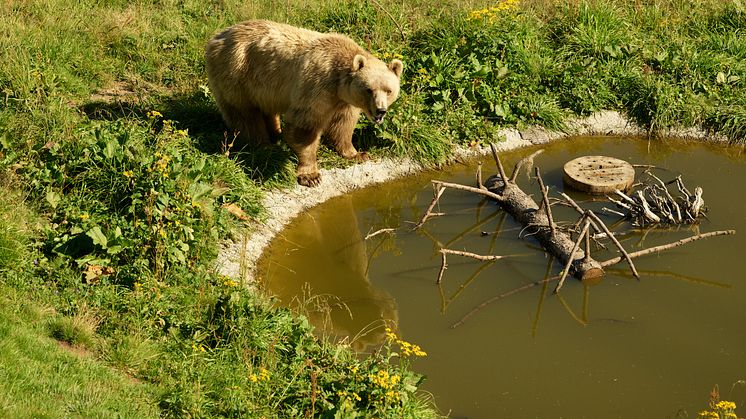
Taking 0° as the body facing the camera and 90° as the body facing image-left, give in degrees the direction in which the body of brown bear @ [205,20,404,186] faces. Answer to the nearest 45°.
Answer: approximately 315°

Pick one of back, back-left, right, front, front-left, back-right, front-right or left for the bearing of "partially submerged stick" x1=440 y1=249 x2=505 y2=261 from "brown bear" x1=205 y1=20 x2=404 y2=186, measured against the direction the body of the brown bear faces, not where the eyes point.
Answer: front

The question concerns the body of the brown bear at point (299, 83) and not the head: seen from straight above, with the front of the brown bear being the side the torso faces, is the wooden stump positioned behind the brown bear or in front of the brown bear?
in front

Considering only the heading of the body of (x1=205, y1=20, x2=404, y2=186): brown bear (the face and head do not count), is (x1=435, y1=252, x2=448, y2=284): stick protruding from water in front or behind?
in front

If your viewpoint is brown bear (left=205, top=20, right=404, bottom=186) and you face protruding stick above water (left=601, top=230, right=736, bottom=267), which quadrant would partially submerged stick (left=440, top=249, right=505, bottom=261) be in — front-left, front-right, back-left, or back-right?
front-right

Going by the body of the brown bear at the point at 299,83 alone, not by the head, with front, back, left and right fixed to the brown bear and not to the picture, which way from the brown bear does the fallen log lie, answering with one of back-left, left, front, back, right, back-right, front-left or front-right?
front

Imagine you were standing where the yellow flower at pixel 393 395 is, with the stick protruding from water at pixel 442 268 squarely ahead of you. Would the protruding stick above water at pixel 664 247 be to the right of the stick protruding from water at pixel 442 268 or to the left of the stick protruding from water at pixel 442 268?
right

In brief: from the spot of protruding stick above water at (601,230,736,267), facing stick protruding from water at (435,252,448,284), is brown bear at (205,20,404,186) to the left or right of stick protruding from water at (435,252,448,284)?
right

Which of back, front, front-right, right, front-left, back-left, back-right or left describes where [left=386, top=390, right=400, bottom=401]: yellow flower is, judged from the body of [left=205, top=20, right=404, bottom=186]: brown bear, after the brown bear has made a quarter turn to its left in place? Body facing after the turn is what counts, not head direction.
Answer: back-right

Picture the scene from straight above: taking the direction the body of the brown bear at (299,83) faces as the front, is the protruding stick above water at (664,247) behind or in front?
in front
